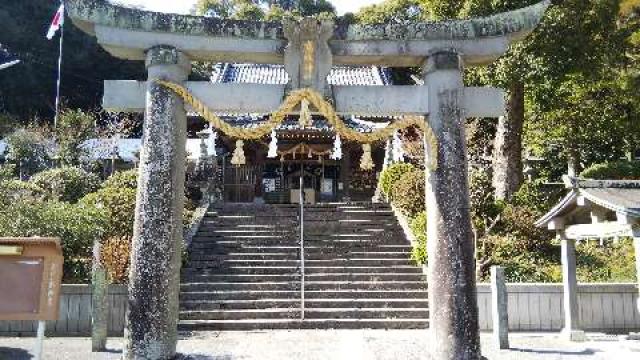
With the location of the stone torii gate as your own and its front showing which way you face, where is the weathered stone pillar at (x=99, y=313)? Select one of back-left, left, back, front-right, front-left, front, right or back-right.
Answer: back-right

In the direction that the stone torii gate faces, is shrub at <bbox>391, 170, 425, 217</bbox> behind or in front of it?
behind

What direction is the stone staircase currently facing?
toward the camera

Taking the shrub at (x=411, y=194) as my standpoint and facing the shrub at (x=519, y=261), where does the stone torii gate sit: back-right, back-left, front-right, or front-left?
front-right

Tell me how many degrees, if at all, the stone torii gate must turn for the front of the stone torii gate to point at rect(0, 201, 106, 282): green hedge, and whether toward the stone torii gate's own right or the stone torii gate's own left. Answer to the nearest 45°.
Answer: approximately 135° to the stone torii gate's own right

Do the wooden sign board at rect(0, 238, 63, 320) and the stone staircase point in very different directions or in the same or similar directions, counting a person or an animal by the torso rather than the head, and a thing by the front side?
same or similar directions

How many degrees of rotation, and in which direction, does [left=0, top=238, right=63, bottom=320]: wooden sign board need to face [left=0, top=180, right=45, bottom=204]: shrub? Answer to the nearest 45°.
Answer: approximately 180°

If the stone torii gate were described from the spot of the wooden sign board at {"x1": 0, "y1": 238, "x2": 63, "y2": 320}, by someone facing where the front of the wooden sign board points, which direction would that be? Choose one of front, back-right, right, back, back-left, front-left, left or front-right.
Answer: left

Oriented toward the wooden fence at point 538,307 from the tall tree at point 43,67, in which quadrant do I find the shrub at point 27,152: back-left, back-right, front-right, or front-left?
front-right

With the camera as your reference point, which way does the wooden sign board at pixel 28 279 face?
facing the viewer

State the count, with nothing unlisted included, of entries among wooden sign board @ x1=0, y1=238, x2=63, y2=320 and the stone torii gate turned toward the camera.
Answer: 2

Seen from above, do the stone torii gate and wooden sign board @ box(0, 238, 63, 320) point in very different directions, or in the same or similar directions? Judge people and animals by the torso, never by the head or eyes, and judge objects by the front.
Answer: same or similar directions
